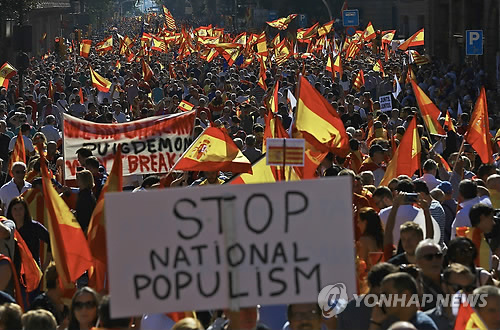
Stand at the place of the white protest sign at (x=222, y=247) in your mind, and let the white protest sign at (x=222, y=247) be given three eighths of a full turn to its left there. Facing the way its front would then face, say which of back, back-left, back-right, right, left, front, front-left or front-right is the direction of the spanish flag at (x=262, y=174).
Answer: front-left

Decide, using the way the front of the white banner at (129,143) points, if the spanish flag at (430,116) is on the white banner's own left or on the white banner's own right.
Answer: on the white banner's own left

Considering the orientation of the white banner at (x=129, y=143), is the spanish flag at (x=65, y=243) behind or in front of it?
in front

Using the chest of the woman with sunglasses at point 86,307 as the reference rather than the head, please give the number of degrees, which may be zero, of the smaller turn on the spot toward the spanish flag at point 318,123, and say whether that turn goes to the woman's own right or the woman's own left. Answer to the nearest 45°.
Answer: approximately 135° to the woman's own left

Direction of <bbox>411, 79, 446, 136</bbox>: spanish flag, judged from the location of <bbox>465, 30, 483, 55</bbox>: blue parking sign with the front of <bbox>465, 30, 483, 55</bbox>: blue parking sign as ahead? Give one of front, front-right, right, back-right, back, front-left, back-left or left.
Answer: front

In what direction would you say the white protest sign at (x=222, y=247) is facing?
toward the camera

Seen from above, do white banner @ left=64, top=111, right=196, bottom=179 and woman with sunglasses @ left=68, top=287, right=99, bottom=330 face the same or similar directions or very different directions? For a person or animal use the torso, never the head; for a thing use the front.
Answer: same or similar directions

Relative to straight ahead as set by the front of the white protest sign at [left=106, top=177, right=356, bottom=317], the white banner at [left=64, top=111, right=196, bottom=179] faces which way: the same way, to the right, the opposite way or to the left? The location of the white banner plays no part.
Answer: the same way

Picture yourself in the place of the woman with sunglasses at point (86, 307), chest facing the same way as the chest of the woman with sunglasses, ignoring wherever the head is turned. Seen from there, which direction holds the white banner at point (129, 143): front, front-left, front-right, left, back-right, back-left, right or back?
back

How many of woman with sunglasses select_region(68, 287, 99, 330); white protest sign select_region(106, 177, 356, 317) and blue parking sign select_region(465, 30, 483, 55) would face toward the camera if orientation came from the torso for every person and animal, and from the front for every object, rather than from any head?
3

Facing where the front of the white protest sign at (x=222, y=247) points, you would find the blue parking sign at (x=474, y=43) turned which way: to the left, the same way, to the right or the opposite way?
the same way

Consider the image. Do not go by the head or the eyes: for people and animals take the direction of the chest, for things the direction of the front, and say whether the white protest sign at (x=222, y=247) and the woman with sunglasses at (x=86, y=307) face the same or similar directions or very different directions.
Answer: same or similar directions

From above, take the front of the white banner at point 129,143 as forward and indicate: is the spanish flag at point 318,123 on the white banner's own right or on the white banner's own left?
on the white banner's own left

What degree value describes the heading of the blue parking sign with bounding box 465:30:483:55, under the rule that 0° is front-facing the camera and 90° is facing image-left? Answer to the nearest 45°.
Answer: approximately 0°

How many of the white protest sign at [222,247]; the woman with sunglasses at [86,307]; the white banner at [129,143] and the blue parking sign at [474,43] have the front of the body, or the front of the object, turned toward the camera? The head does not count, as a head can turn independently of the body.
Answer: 4

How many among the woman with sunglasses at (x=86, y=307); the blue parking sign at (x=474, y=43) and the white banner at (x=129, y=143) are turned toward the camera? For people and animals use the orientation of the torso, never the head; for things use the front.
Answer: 3

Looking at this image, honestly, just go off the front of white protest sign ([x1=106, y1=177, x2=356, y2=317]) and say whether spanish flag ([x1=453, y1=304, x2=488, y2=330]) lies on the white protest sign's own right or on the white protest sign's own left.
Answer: on the white protest sign's own left

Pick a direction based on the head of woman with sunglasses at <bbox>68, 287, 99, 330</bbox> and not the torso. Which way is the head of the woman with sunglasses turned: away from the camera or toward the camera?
toward the camera

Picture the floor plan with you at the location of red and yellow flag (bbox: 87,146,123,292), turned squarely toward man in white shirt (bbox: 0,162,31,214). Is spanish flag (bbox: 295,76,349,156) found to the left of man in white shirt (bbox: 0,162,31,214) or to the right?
right

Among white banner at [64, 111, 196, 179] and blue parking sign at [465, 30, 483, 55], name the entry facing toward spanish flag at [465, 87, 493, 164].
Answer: the blue parking sign

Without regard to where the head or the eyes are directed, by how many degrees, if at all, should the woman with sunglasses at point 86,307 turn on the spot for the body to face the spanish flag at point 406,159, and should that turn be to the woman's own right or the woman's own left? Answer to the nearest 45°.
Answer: approximately 135° to the woman's own left

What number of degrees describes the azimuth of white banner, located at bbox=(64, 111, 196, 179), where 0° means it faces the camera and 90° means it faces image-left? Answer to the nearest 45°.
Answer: approximately 0°
